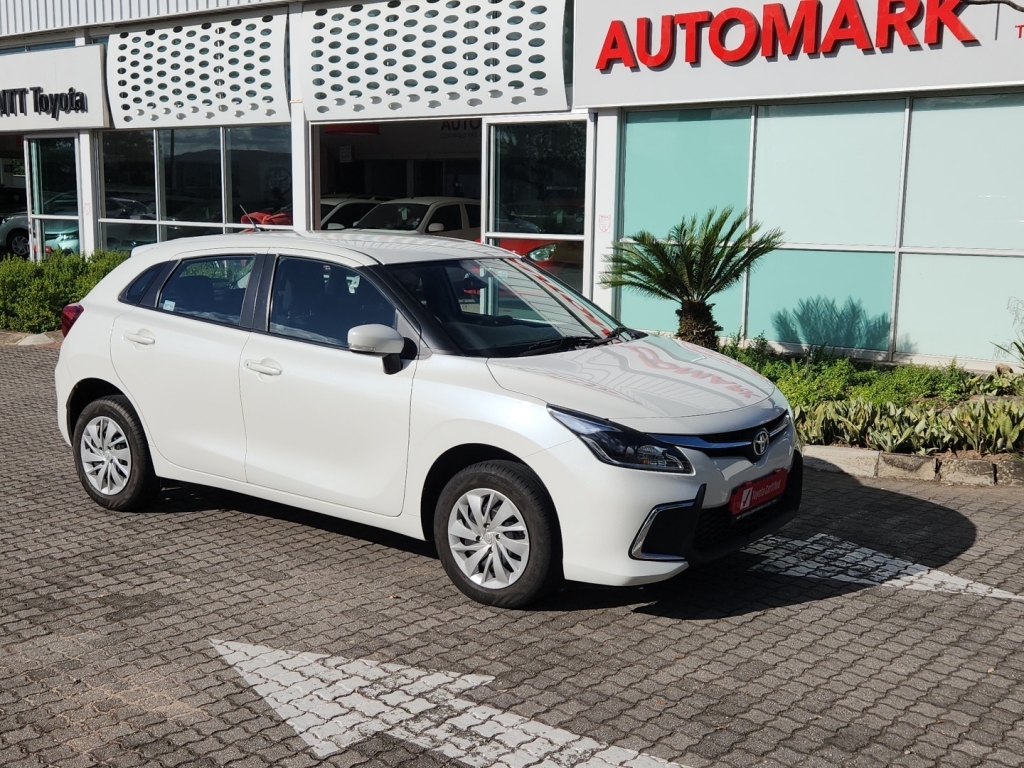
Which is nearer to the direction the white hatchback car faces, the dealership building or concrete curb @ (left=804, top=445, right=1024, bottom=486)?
the concrete curb

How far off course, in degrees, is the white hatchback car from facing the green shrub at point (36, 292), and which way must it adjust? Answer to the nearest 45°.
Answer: approximately 180°

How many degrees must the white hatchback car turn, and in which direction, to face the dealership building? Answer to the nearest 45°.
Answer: approximately 135° to its left

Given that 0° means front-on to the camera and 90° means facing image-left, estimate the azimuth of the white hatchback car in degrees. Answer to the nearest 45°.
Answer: approximately 315°

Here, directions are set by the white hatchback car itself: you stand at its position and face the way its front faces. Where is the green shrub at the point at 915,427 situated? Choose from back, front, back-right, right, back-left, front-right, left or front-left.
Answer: left

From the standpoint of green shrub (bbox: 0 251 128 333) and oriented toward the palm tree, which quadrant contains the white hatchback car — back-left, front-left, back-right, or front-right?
front-right

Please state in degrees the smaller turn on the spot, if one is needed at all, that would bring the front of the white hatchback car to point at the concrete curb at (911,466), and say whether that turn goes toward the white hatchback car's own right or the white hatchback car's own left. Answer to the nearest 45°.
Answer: approximately 90° to the white hatchback car's own left
